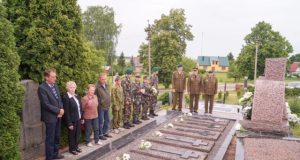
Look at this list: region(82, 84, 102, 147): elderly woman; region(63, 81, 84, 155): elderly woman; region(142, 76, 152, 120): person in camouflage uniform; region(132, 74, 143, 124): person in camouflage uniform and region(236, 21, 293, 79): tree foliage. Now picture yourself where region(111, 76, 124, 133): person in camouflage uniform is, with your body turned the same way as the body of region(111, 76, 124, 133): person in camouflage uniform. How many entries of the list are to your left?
3

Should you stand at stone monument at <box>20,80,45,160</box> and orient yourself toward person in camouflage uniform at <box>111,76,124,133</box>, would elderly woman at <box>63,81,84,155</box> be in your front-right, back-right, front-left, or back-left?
front-right

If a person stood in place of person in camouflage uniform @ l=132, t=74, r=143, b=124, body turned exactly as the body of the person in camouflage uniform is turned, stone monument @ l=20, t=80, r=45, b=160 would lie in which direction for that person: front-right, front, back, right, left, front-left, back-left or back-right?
right

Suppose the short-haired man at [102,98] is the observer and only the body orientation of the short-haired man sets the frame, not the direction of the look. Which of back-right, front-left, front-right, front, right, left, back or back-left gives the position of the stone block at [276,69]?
front-left

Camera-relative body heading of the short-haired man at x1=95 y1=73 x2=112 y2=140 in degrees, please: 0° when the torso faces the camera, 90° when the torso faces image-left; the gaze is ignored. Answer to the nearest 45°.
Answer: approximately 315°

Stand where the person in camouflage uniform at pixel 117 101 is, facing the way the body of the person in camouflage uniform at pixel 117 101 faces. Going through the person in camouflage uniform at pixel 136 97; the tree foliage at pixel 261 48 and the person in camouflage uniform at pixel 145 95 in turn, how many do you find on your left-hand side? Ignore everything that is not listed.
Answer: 3

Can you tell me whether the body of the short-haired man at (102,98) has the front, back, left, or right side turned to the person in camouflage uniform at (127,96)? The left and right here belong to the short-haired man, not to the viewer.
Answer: left

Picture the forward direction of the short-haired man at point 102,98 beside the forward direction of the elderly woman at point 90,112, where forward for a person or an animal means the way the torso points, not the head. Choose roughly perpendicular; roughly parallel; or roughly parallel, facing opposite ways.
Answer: roughly parallel

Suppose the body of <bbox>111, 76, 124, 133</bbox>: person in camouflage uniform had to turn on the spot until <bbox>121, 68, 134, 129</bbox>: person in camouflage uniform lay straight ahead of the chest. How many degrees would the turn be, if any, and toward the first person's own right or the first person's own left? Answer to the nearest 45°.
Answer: approximately 90° to the first person's own left

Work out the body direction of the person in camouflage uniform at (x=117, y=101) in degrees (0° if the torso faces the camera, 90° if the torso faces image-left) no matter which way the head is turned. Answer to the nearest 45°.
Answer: approximately 315°

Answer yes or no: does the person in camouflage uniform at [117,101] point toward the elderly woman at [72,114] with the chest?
no

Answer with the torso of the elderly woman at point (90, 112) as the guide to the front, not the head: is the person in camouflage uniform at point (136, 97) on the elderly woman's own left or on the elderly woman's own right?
on the elderly woman's own left

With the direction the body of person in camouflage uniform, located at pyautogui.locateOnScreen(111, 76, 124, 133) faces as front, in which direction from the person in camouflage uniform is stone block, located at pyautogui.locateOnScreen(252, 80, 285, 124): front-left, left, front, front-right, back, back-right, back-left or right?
front-left

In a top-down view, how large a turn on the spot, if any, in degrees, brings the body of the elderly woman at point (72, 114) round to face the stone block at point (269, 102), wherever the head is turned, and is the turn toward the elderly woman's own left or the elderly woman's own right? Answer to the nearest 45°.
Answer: approximately 45° to the elderly woman's own left

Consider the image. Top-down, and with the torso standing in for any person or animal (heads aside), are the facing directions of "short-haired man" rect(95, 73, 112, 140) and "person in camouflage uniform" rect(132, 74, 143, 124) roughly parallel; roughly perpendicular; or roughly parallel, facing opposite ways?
roughly parallel

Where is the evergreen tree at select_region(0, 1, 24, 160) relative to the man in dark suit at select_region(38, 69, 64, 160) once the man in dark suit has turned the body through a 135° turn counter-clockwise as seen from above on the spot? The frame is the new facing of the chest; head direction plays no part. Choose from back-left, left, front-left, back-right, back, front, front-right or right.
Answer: back-left

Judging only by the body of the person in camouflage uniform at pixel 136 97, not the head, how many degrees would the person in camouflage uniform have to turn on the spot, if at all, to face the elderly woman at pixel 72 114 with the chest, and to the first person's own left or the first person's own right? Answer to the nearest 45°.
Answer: approximately 90° to the first person's own right

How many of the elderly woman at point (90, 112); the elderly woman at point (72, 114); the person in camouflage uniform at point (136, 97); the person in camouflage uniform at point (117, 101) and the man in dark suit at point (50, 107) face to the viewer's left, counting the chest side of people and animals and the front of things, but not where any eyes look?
0

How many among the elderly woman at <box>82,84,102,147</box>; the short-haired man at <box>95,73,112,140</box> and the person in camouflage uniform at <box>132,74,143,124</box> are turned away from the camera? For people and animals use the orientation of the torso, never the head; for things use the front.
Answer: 0

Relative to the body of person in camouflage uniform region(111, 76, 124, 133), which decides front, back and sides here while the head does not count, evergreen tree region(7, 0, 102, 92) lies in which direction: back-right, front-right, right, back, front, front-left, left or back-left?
right

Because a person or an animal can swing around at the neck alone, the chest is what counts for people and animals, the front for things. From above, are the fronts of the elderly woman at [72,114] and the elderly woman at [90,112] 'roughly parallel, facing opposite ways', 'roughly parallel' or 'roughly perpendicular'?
roughly parallel

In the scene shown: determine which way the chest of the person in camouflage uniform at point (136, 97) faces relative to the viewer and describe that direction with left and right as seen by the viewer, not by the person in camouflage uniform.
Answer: facing the viewer and to the right of the viewer

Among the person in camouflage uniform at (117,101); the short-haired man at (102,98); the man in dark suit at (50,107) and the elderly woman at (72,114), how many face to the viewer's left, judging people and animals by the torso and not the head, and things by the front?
0
